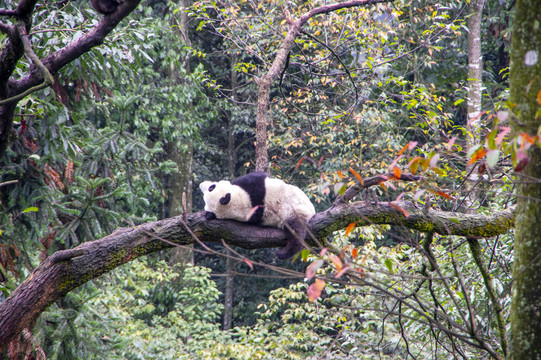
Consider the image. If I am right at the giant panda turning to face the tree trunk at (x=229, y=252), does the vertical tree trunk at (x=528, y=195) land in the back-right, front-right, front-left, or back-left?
back-right

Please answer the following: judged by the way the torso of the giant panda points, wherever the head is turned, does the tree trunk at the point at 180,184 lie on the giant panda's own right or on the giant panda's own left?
on the giant panda's own right

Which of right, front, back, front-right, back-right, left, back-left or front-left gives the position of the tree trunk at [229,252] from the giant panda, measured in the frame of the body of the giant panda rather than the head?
right

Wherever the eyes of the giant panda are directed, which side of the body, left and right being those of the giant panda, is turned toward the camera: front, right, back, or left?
left

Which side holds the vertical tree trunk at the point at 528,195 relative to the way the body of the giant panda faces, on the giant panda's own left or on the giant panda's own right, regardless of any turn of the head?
on the giant panda's own left
